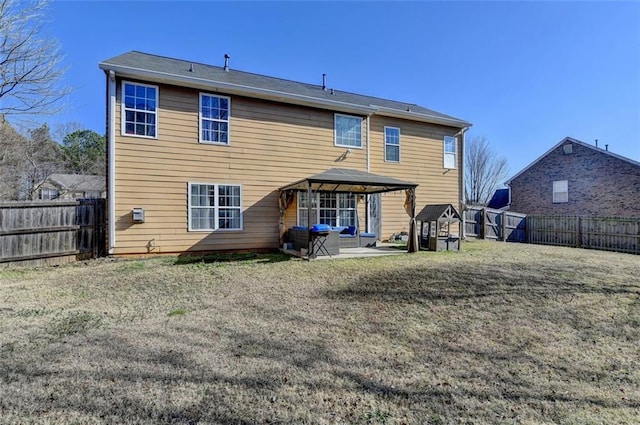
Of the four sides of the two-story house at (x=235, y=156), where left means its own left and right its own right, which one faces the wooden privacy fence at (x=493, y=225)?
right

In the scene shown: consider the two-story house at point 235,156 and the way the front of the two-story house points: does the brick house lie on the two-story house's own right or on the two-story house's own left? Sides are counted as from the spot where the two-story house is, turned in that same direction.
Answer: on the two-story house's own right

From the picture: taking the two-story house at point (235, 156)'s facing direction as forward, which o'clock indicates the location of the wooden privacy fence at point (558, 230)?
The wooden privacy fence is roughly at 4 o'clock from the two-story house.

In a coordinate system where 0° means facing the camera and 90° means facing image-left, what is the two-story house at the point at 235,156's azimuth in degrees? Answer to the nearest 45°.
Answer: approximately 135°

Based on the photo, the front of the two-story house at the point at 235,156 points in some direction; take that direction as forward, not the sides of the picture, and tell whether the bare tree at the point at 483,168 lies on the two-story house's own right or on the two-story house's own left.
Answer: on the two-story house's own right

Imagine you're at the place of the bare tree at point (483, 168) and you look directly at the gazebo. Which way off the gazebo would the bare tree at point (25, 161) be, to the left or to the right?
right

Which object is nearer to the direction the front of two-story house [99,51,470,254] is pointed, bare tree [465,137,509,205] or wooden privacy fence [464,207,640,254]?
the bare tree
